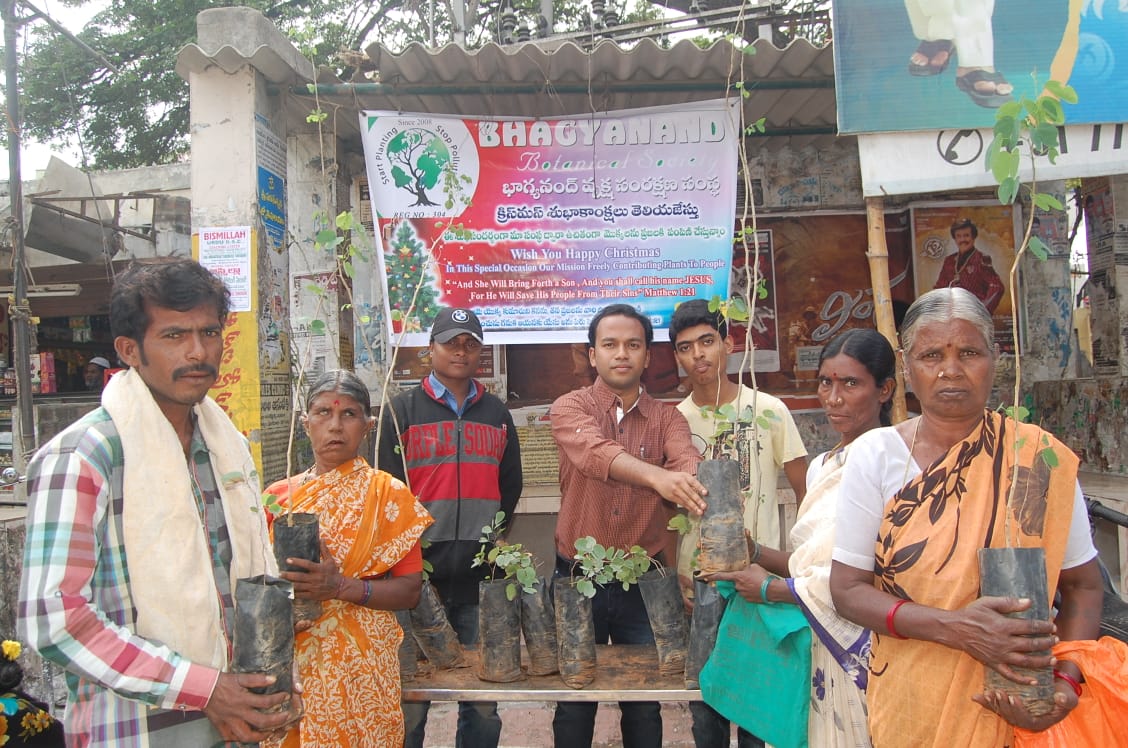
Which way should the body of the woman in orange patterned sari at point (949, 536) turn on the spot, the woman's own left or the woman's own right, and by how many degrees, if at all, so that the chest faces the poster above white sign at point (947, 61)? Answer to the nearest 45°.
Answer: approximately 180°

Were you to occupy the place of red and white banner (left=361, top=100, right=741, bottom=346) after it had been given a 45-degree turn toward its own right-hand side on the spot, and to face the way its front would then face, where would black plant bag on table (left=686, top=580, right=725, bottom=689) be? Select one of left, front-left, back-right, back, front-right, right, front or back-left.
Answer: front-left

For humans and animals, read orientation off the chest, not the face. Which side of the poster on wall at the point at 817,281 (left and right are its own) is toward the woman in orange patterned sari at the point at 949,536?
front

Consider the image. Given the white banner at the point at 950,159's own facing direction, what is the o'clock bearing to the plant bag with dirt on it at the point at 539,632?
The plant bag with dirt on it is roughly at 1 o'clock from the white banner.

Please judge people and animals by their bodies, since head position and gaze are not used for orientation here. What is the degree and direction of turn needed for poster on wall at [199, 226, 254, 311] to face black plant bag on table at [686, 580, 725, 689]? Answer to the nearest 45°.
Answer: approximately 45° to its left

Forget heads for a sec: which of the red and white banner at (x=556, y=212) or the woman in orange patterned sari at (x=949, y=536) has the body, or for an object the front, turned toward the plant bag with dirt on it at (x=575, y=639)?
the red and white banner

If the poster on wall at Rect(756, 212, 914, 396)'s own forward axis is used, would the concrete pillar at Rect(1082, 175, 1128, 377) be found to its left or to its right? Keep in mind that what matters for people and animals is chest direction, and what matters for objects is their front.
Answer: on its left

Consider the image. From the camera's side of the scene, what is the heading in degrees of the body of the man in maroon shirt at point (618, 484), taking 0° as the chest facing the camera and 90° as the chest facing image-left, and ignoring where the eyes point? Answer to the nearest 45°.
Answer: approximately 0°

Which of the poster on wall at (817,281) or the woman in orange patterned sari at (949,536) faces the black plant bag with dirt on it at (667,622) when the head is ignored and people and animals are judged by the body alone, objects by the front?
the poster on wall
